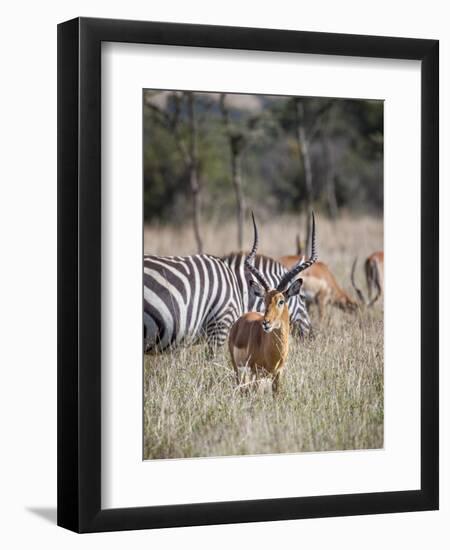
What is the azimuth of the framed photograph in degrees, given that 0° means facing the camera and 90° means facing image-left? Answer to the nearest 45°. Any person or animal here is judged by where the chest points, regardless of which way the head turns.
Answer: approximately 315°
